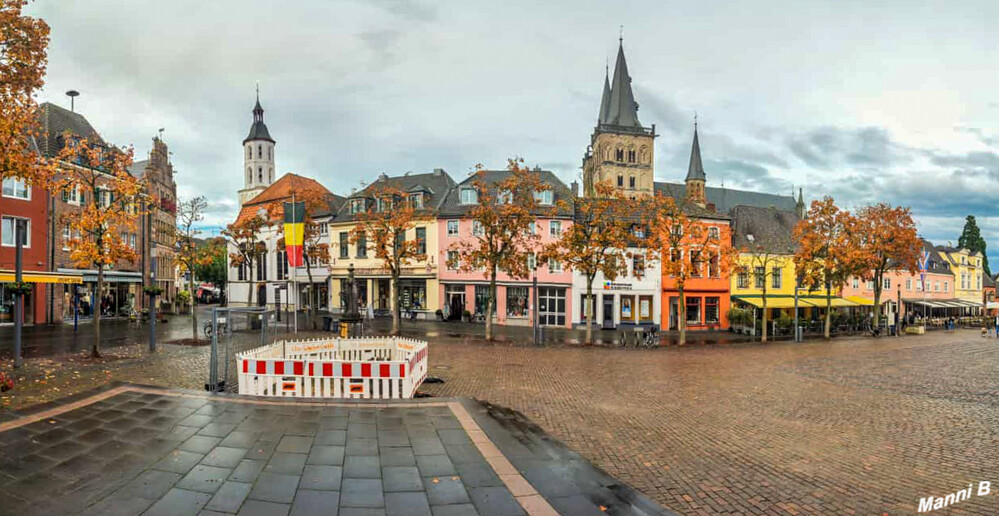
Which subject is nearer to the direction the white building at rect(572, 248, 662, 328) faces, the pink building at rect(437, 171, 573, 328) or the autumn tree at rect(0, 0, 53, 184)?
the autumn tree

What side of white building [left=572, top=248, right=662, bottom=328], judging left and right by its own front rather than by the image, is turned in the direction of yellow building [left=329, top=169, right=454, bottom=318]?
right

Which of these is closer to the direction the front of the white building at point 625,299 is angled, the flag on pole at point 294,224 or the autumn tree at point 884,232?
the flag on pole

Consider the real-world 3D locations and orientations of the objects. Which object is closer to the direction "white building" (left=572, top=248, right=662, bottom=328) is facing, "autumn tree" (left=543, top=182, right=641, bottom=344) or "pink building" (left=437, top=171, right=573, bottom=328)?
the autumn tree

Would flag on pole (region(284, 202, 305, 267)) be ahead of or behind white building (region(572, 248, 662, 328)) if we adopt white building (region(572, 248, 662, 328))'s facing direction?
ahead

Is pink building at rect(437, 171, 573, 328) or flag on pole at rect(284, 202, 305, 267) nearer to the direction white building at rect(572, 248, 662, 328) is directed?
the flag on pole

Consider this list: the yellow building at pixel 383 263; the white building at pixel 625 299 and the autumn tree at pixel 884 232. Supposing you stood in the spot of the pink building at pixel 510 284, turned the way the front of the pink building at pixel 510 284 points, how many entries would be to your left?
2

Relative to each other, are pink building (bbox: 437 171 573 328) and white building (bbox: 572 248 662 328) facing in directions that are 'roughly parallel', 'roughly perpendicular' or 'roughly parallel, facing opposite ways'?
roughly parallel

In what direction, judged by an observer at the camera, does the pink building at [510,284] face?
facing the viewer

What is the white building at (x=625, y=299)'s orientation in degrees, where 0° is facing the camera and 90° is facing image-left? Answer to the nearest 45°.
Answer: approximately 0°

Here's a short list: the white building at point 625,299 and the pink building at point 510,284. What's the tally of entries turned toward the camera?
2
